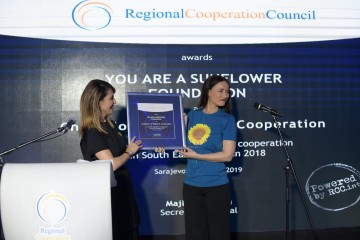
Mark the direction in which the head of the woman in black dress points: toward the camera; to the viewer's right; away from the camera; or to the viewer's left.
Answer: to the viewer's right

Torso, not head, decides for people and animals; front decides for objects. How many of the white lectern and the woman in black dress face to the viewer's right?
1

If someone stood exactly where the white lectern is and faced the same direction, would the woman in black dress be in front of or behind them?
behind

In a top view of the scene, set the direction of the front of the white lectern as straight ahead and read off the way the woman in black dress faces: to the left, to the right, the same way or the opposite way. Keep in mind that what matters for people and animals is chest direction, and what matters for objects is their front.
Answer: to the left

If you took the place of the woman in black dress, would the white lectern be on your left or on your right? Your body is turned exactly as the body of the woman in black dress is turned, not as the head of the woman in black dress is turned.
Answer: on your right

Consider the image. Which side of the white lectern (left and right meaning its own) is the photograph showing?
front

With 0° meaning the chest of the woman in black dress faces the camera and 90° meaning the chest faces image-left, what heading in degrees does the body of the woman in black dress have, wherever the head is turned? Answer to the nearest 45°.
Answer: approximately 270°
